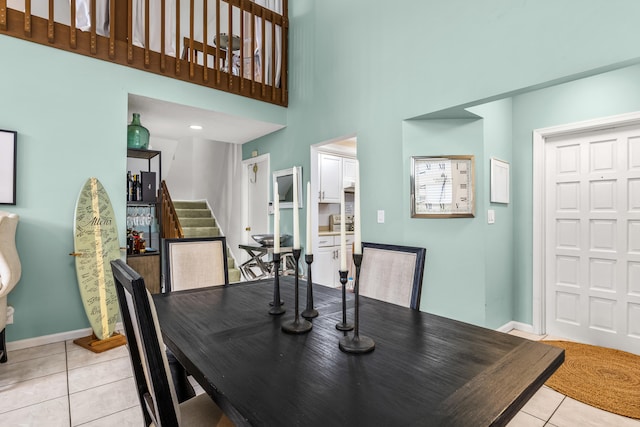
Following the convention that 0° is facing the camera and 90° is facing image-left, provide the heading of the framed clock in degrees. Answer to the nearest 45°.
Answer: approximately 0°

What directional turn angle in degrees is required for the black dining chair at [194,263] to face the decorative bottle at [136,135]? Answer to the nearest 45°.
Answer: approximately 180°

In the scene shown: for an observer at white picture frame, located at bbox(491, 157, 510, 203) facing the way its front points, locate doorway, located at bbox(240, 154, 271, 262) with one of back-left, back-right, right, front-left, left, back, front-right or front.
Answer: back-right

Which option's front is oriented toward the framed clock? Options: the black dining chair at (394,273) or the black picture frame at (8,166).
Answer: the black picture frame

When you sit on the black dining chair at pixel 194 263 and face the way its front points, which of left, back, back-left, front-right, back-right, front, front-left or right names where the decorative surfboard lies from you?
back-right

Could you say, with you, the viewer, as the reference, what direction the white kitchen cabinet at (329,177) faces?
facing the viewer and to the right of the viewer

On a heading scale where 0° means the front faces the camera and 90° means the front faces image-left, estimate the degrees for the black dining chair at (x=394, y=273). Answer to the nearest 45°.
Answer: approximately 45°

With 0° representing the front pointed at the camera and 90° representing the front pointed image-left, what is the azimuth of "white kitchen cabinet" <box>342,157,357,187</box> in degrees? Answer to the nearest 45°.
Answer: approximately 315°

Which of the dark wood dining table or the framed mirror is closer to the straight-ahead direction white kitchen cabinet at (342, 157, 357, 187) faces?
the dark wood dining table

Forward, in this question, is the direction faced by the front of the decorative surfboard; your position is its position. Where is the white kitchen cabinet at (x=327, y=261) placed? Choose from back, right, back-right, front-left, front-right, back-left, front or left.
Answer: left
